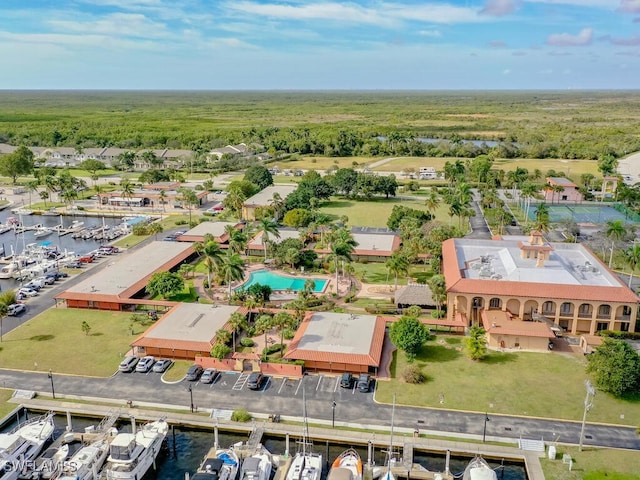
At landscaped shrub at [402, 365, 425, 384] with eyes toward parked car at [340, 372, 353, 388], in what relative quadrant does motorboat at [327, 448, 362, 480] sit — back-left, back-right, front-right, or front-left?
front-left

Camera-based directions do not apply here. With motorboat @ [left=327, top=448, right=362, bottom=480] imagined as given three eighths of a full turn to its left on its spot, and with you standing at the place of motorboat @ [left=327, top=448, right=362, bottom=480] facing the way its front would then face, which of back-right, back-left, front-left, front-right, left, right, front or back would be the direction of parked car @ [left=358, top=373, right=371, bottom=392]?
back-right

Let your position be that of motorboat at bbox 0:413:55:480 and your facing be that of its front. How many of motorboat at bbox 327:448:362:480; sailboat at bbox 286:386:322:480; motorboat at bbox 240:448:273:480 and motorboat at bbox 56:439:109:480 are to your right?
4

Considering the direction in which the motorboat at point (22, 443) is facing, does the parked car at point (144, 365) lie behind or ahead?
ahead

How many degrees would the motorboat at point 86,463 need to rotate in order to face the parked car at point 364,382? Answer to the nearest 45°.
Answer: approximately 45° to its right

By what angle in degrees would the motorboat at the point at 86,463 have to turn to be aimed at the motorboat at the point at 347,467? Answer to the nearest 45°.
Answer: approximately 90° to its right

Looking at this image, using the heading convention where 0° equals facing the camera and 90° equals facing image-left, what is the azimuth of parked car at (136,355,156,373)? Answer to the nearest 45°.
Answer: approximately 225°

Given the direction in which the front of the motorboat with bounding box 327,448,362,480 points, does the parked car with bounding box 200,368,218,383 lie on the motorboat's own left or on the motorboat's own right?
on the motorboat's own left

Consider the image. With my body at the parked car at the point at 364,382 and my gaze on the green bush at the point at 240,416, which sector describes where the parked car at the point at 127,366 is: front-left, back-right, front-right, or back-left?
front-right

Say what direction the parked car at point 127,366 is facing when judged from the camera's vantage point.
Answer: facing away from the viewer and to the right of the viewer

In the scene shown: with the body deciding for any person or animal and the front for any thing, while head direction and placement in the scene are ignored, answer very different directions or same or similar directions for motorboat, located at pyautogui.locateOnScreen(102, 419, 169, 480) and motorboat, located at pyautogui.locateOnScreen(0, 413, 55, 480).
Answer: same or similar directions

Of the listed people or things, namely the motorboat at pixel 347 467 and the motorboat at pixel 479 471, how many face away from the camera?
2
